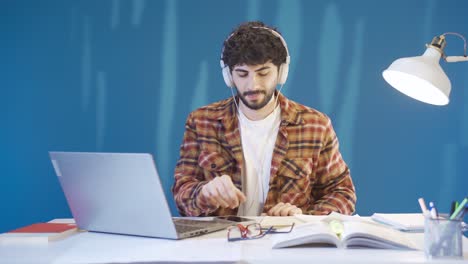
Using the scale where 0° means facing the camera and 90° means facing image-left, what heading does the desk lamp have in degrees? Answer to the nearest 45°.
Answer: approximately 45°

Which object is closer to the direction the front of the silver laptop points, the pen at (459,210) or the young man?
the young man

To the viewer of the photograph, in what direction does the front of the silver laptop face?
facing away from the viewer and to the right of the viewer

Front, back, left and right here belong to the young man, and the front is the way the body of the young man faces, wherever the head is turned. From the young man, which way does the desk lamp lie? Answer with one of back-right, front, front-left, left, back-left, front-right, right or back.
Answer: front-left

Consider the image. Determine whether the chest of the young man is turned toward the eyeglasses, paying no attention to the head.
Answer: yes

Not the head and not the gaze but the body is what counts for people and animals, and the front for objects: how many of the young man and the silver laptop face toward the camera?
1

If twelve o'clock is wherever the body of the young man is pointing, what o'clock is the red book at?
The red book is roughly at 1 o'clock from the young man.

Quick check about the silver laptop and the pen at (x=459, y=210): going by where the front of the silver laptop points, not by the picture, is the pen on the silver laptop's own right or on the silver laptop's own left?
on the silver laptop's own right

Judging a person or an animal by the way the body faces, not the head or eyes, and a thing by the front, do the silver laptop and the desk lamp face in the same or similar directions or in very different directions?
very different directions
